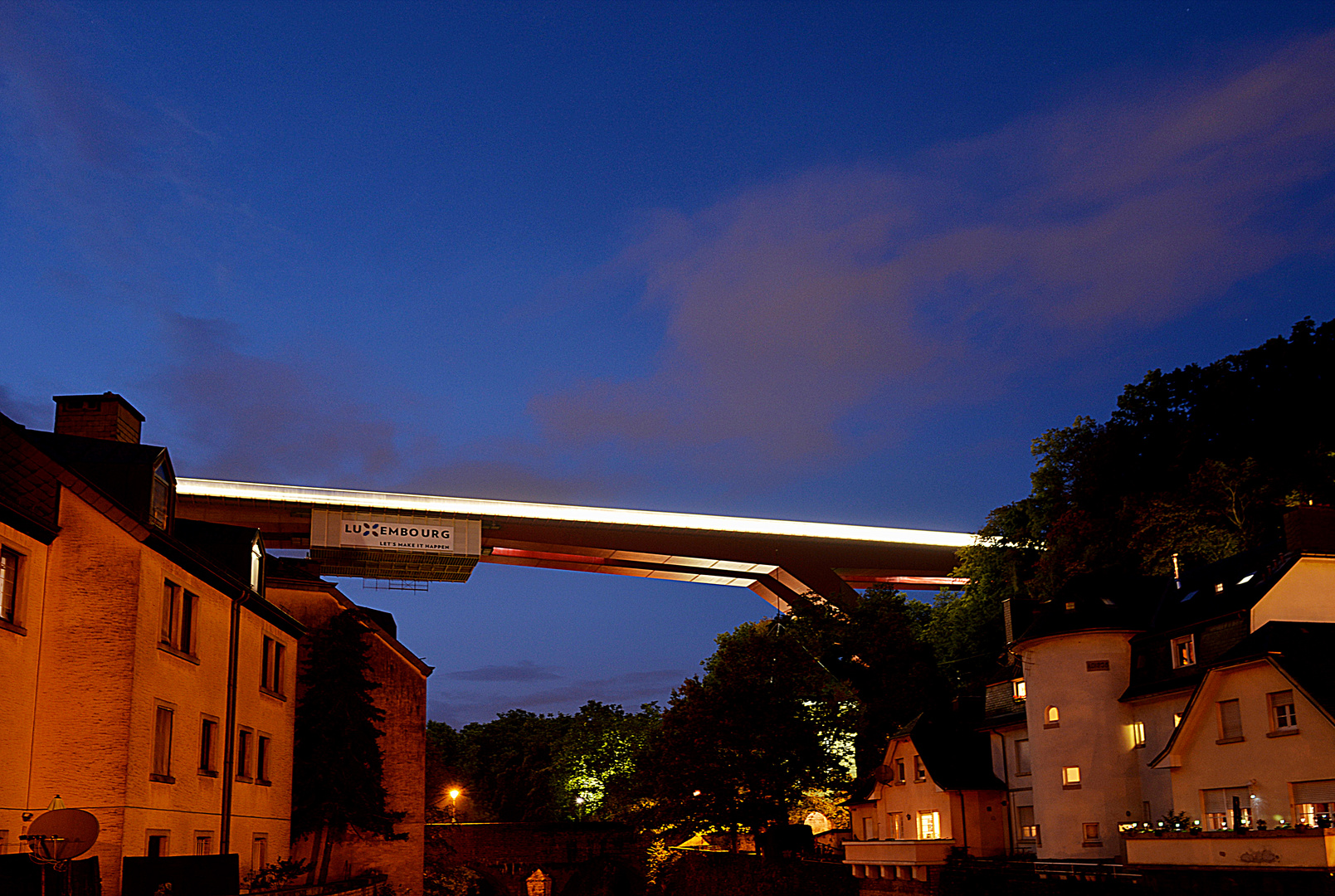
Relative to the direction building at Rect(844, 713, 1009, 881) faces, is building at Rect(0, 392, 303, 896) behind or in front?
in front

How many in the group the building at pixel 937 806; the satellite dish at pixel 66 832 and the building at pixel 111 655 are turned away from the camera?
0

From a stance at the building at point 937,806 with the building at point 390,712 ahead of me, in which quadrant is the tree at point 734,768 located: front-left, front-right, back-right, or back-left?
front-right

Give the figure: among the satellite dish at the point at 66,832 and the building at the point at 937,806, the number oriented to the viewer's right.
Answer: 0

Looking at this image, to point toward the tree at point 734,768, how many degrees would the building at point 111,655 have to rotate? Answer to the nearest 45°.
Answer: approximately 90° to its left

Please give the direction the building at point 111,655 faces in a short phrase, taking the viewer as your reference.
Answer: facing the viewer and to the right of the viewer

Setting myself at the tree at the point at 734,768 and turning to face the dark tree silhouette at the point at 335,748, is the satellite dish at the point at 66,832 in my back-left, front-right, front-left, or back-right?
front-left

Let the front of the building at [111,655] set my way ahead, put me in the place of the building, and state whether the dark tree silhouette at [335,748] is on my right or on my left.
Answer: on my left

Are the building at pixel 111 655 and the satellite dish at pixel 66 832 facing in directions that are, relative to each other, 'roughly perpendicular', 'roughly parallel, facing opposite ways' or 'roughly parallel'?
roughly perpendicular

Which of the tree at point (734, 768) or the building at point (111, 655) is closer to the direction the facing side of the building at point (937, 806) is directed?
the building

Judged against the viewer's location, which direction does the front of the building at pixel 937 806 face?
facing the viewer and to the left of the viewer

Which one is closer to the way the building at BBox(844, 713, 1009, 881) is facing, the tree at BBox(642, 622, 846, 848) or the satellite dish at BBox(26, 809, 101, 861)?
the satellite dish

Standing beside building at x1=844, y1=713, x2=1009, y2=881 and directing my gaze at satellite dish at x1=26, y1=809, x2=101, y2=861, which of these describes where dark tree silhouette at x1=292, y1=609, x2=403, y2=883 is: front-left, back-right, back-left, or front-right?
front-right

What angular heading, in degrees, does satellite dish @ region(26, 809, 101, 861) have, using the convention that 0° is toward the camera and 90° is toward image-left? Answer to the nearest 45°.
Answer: approximately 45°

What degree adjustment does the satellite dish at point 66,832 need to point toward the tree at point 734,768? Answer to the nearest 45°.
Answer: approximately 180°
